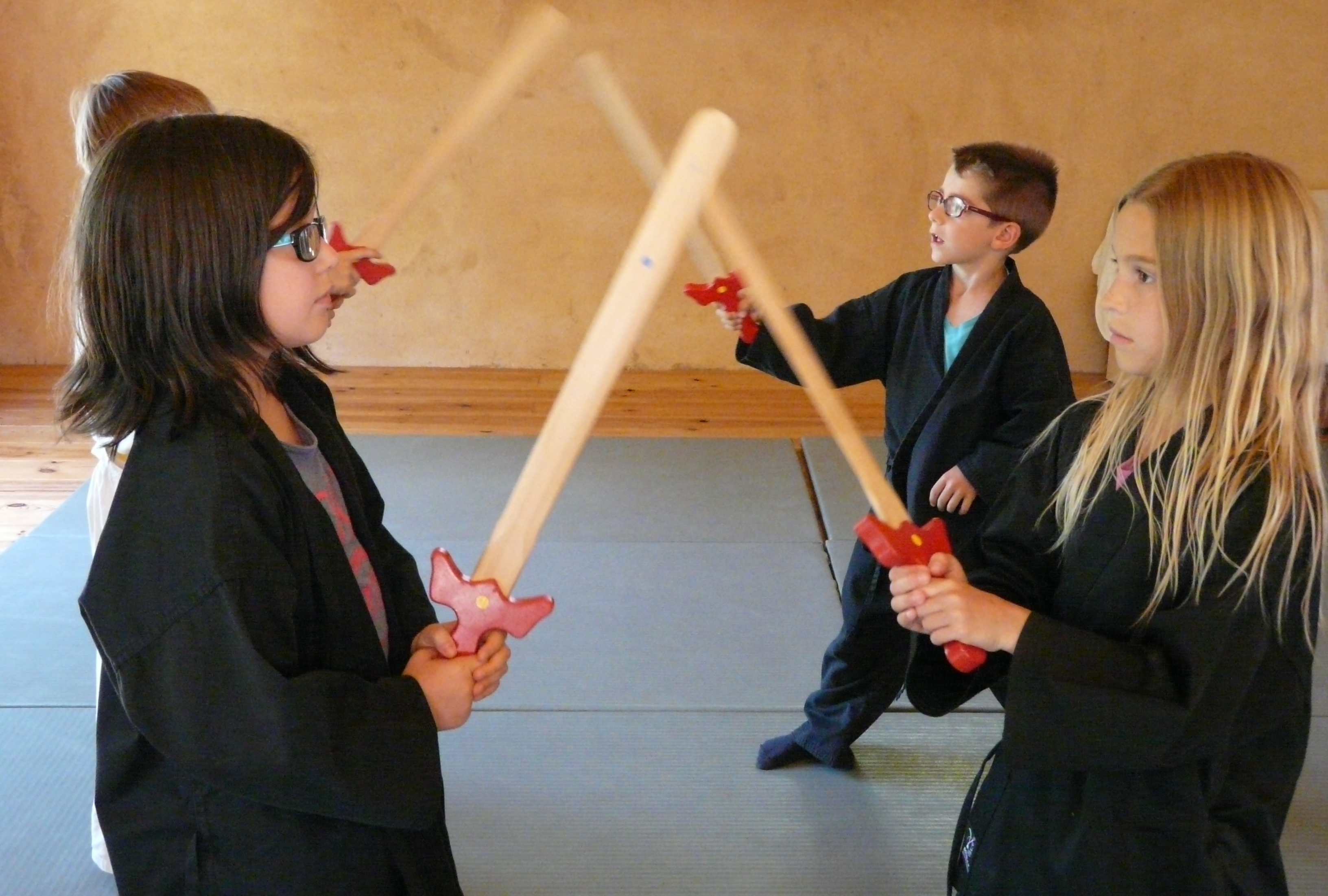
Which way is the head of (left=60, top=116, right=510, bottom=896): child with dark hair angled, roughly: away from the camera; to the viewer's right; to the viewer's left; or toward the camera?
to the viewer's right

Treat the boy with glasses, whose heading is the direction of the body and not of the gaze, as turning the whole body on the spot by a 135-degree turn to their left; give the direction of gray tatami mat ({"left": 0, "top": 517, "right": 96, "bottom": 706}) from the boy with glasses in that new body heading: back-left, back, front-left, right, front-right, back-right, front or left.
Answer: back

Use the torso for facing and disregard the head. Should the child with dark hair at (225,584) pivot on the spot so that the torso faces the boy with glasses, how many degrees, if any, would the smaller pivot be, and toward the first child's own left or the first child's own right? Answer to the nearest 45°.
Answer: approximately 45° to the first child's own left

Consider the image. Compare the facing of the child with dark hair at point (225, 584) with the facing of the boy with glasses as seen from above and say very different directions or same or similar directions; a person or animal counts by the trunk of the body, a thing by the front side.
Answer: very different directions

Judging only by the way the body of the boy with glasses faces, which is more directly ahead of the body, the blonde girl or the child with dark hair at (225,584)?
the child with dark hair

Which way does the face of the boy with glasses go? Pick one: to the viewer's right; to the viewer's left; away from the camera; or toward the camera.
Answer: to the viewer's left

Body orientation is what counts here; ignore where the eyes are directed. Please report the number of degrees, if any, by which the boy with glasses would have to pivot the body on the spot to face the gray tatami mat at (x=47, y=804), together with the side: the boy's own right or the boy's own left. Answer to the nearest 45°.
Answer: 0° — they already face it

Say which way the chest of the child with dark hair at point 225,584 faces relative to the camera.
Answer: to the viewer's right

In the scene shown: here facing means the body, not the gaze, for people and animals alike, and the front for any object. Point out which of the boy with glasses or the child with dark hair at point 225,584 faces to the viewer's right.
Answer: the child with dark hair

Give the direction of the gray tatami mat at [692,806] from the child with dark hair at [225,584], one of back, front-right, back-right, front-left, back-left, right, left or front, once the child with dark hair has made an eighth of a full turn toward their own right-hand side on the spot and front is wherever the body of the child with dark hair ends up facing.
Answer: left

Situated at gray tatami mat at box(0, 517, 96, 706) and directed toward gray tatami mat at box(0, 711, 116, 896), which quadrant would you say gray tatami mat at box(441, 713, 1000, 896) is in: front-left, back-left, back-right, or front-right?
front-left

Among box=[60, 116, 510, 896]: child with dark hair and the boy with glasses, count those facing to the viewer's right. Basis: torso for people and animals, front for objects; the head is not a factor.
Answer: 1
